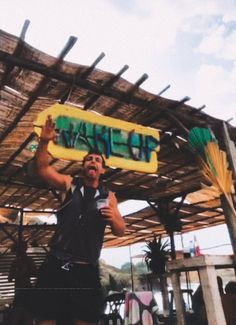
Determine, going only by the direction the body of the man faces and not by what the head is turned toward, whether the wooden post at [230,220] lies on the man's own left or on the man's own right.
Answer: on the man's own left

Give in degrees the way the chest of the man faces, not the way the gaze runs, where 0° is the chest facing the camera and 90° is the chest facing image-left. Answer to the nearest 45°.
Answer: approximately 0°

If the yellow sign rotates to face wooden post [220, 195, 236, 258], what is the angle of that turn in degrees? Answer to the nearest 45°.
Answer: approximately 135° to its left

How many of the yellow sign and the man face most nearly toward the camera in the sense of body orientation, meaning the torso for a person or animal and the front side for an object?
2
